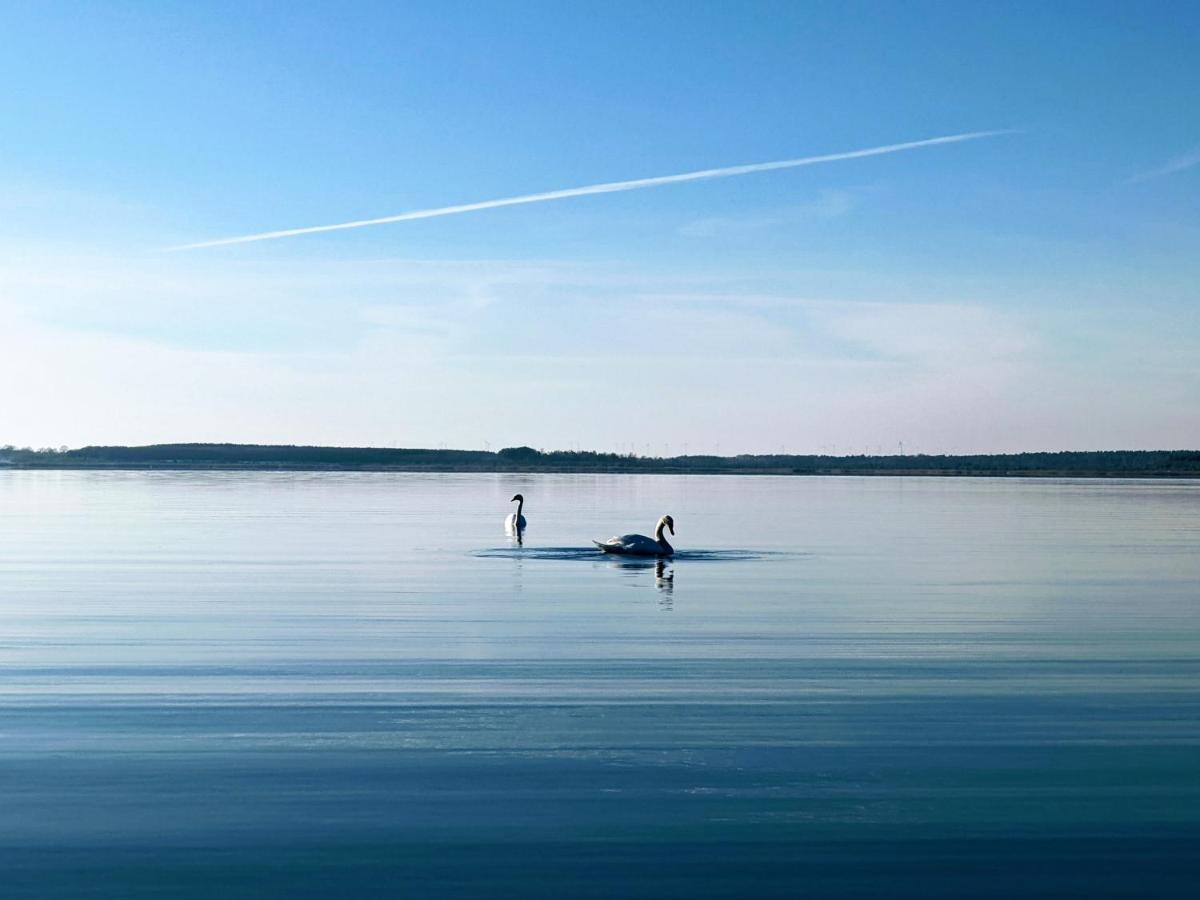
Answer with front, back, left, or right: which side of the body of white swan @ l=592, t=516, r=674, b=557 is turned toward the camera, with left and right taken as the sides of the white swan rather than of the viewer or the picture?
right
